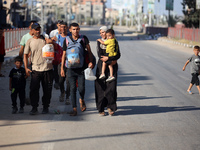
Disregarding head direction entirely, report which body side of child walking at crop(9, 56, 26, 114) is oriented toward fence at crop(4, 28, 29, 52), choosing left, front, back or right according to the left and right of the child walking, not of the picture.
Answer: back

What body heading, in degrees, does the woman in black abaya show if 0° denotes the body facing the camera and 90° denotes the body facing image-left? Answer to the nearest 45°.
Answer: approximately 0°

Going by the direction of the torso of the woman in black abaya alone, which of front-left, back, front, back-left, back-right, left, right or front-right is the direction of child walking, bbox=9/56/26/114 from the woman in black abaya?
right

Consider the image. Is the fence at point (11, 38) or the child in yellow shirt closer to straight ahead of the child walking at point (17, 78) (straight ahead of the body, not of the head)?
the child in yellow shirt

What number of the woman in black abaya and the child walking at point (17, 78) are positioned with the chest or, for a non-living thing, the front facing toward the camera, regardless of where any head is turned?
2

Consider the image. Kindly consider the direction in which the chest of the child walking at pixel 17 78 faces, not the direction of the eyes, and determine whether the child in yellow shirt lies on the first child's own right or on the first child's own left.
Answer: on the first child's own left

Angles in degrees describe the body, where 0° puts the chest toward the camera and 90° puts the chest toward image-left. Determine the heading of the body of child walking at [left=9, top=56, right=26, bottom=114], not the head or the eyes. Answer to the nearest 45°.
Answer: approximately 0°

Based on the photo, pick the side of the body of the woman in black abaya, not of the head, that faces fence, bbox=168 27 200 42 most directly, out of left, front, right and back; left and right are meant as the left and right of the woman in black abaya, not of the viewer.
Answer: back

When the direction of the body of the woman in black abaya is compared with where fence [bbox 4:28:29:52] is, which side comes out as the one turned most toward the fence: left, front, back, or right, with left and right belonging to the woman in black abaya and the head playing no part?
back
